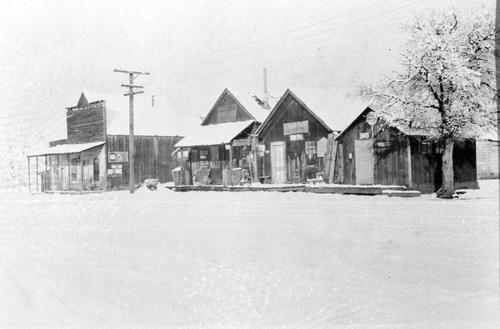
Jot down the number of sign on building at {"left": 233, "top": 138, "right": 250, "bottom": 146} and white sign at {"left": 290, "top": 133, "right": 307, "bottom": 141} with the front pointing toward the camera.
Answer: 2

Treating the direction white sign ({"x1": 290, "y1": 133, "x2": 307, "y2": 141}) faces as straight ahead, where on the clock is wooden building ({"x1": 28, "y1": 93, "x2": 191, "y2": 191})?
The wooden building is roughly at 2 o'clock from the white sign.

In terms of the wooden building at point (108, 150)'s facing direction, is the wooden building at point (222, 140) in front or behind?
behind

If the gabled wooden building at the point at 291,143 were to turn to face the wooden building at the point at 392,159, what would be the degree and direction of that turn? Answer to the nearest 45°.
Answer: approximately 45° to its left

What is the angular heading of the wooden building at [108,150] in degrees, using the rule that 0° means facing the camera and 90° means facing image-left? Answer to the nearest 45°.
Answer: approximately 45°

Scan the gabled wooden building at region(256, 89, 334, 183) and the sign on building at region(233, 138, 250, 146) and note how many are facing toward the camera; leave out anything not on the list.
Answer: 2
